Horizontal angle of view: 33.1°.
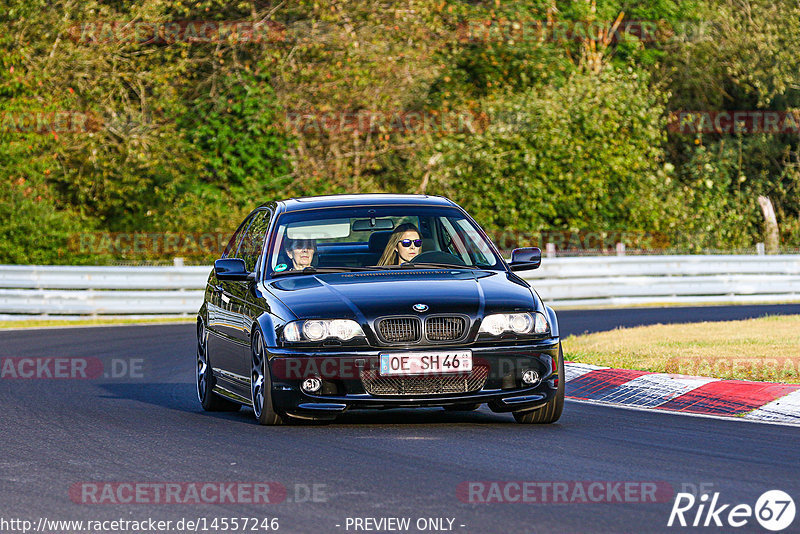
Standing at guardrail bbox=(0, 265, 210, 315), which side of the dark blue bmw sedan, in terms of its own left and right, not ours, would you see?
back

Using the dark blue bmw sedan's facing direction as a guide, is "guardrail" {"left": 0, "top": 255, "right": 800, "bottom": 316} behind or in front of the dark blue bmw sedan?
behind

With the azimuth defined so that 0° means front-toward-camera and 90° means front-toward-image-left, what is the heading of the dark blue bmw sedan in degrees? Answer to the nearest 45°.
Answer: approximately 0°
